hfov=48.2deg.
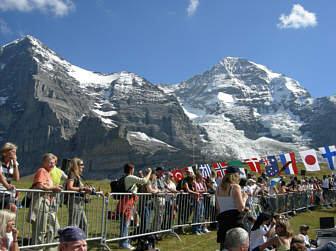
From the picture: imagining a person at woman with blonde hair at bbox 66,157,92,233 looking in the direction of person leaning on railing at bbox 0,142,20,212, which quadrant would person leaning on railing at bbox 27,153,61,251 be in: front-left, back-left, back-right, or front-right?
front-left

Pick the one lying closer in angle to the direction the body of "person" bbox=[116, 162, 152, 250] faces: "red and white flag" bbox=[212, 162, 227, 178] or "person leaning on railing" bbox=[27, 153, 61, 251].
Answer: the red and white flag

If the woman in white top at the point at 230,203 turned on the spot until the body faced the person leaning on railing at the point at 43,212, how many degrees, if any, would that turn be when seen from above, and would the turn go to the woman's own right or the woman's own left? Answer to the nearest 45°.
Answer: approximately 135° to the woman's own left

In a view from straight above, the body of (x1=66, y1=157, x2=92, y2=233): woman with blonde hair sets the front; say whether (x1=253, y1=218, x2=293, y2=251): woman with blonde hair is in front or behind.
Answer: in front

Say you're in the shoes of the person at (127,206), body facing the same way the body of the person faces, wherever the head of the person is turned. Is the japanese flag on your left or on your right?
on your left

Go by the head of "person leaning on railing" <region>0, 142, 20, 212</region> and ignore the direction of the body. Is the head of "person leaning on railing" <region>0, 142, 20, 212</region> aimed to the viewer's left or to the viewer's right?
to the viewer's right

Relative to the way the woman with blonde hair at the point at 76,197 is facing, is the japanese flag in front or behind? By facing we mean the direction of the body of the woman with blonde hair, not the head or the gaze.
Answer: in front

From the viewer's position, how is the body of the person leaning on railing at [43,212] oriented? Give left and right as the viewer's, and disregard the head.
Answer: facing the viewer and to the right of the viewer

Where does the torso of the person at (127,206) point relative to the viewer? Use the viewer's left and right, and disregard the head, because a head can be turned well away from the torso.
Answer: facing to the right of the viewer

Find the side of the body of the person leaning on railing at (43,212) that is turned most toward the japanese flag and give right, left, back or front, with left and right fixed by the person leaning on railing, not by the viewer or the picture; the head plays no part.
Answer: left

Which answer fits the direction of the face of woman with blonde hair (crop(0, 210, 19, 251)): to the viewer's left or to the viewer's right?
to the viewer's right

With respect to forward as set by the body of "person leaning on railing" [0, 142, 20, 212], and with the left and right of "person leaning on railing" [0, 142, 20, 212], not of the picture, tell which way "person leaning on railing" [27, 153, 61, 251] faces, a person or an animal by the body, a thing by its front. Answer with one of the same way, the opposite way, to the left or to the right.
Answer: the same way
